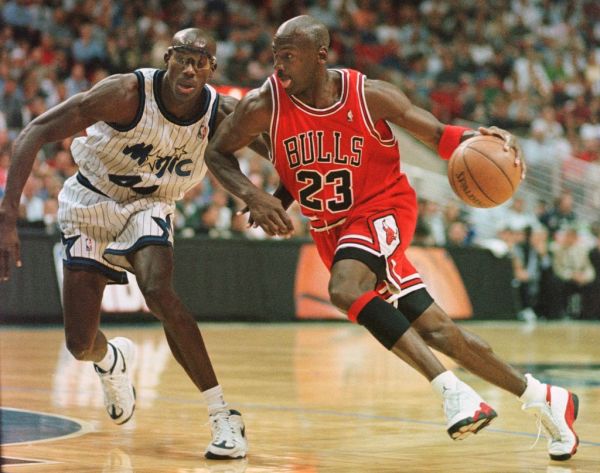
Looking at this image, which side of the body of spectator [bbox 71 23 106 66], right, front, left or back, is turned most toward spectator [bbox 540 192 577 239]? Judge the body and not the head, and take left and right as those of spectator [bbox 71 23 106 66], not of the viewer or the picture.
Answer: left

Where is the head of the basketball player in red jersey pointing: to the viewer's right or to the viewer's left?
to the viewer's left

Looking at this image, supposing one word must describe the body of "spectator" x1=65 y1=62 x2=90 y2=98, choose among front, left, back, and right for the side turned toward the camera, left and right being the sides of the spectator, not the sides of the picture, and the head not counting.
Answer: front

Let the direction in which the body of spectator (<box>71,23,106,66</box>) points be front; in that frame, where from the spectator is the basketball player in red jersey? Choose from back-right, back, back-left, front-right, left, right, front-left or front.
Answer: front

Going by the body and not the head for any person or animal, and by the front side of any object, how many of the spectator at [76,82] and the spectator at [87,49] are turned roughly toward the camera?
2

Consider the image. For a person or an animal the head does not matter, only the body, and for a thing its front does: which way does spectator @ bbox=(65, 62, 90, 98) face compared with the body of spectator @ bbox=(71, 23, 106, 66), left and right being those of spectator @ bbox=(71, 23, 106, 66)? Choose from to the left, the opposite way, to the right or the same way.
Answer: the same way

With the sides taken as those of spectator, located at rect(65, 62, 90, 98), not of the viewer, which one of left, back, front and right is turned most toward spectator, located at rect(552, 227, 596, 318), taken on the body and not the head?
left

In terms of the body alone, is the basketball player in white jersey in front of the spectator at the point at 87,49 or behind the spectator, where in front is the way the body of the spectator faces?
in front

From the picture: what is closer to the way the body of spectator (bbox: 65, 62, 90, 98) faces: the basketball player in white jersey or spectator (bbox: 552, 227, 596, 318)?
the basketball player in white jersey

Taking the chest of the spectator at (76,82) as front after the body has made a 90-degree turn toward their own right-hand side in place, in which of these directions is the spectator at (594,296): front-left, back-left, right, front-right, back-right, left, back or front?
back

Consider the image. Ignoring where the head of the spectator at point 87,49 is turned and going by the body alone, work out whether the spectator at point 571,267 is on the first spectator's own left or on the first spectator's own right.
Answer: on the first spectator's own left

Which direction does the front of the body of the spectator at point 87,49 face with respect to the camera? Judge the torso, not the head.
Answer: toward the camera

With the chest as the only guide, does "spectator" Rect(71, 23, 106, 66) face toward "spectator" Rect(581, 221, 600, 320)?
no

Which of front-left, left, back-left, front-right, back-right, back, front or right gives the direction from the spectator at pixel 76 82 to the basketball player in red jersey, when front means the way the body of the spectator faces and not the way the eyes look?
front

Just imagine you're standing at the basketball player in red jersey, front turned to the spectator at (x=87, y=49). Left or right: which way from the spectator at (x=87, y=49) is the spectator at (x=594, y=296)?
right
